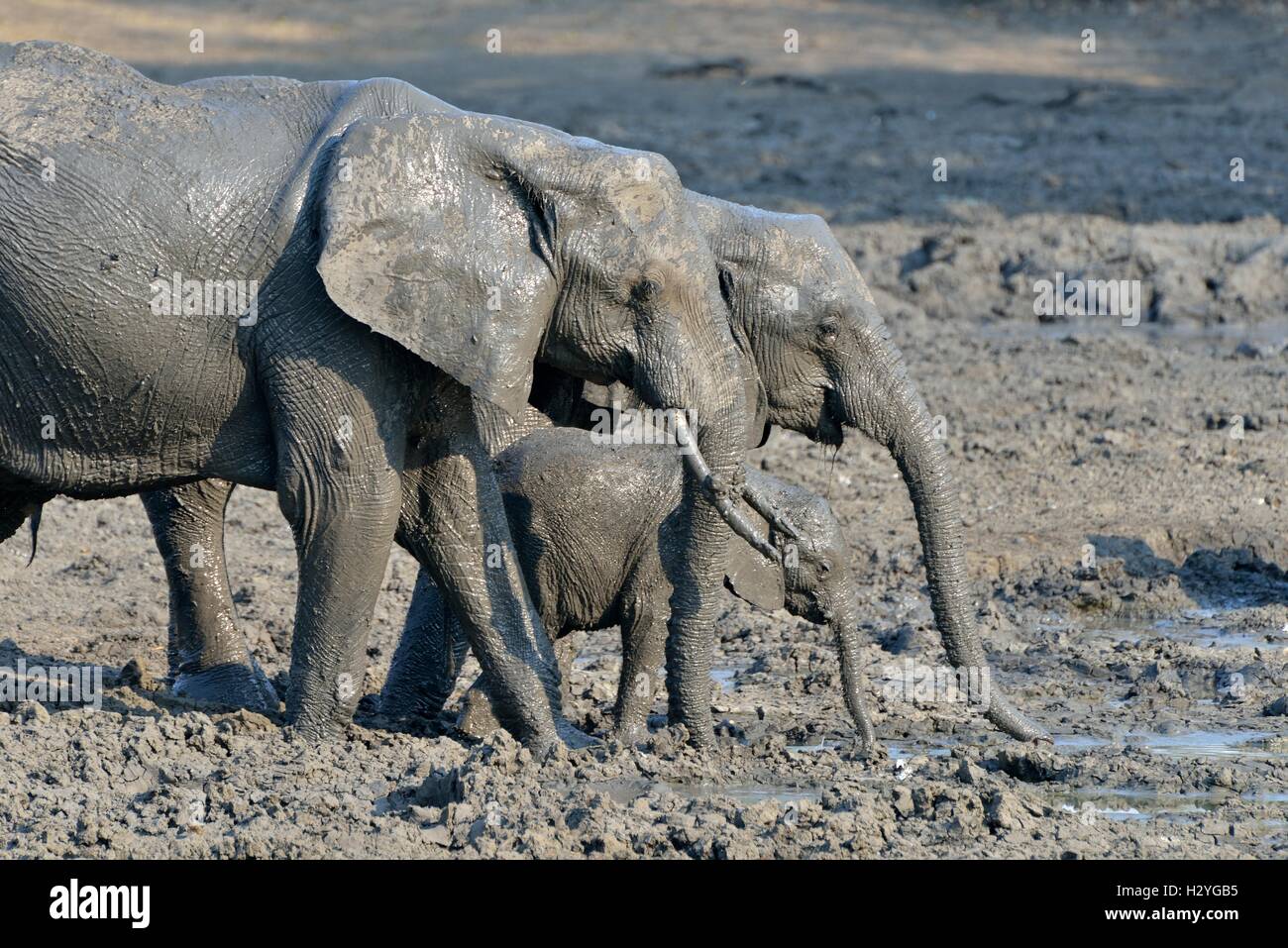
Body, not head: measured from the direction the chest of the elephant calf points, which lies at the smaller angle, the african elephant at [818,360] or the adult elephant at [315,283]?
the african elephant

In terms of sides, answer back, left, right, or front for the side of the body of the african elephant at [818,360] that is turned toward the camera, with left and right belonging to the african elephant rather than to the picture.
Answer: right

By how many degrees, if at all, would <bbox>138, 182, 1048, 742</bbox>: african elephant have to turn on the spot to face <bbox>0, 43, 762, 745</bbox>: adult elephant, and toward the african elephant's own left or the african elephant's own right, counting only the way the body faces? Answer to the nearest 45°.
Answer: approximately 135° to the african elephant's own right

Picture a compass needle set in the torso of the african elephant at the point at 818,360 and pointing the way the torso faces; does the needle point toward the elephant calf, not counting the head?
no

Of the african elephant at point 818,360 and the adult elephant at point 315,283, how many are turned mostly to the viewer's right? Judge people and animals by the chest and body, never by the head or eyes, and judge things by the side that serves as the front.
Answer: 2

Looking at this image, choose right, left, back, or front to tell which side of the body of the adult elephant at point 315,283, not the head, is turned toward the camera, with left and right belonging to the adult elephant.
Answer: right

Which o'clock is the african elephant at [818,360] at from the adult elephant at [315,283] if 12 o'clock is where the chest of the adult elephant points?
The african elephant is roughly at 11 o'clock from the adult elephant.

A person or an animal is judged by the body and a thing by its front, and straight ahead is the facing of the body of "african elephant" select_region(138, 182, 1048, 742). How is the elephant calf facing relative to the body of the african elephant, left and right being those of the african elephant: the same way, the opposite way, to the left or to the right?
the same way

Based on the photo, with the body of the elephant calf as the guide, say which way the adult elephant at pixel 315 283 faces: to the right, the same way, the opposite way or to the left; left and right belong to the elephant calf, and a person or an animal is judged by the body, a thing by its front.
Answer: the same way

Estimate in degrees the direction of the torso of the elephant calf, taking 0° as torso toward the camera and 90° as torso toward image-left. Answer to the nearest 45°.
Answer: approximately 270°

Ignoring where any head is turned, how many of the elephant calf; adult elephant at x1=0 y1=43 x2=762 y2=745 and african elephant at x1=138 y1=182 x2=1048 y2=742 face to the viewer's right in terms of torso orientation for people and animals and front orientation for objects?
3
